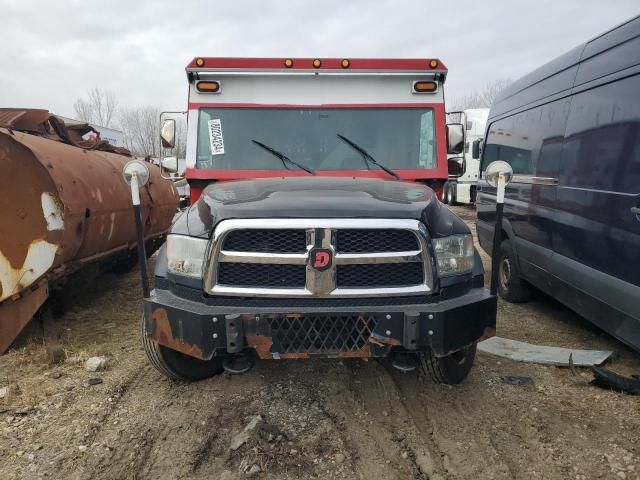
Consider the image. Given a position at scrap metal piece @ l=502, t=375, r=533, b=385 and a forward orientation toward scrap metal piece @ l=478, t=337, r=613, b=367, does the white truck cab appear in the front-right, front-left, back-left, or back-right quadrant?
front-left

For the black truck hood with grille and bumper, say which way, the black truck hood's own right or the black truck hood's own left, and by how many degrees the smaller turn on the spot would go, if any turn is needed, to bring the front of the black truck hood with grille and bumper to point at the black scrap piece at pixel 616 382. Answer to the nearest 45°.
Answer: approximately 90° to the black truck hood's own left

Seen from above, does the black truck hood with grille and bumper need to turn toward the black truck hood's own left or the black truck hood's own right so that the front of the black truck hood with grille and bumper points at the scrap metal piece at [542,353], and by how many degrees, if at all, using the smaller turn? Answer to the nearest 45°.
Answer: approximately 135° to the black truck hood's own left

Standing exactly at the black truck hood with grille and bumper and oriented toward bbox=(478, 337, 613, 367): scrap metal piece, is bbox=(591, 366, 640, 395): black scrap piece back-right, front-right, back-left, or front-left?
front-right

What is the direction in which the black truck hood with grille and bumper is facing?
toward the camera

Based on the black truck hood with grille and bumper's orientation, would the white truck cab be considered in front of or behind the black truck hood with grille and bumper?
behind

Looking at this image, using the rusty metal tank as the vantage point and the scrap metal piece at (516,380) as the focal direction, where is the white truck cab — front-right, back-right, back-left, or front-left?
front-left
